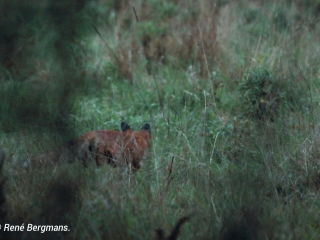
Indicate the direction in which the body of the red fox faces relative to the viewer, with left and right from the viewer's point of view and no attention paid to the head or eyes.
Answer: facing the viewer and to the right of the viewer
